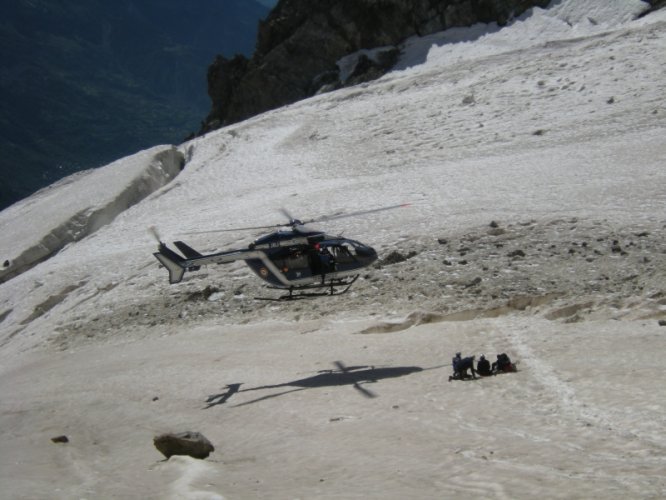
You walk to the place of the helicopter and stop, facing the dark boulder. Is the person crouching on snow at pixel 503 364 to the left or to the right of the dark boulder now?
left

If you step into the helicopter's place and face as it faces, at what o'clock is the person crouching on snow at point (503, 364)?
The person crouching on snow is roughly at 2 o'clock from the helicopter.

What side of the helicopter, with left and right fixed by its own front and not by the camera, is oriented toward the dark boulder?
right

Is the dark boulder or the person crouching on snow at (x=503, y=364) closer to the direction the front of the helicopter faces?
the person crouching on snow

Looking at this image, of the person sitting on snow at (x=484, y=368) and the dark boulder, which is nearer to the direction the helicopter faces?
the person sitting on snow

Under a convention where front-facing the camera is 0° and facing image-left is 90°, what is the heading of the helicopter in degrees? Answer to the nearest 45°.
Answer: approximately 270°

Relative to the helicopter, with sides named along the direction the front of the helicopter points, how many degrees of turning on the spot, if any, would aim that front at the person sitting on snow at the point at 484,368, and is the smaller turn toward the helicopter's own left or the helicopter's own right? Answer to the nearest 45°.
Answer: approximately 45° to the helicopter's own right
